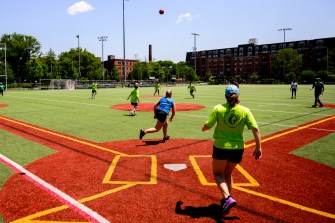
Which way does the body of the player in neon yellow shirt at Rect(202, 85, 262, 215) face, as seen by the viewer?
away from the camera

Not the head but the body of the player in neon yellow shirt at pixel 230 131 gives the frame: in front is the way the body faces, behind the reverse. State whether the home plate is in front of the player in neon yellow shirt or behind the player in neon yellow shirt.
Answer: in front
